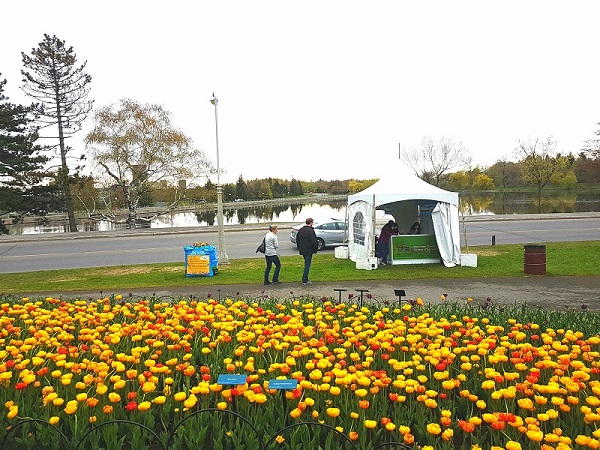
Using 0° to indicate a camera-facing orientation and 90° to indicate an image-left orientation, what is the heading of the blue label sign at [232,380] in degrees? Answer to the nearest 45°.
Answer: approximately 0°

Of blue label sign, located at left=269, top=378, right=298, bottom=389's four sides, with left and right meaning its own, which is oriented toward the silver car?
back

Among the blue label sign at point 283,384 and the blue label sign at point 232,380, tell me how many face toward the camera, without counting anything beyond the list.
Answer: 2
